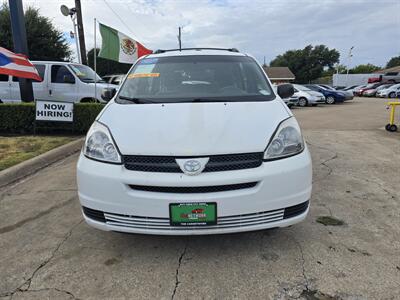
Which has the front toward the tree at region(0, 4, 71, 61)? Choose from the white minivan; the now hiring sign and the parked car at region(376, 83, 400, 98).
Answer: the parked car

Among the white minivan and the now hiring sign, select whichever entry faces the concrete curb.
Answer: the now hiring sign

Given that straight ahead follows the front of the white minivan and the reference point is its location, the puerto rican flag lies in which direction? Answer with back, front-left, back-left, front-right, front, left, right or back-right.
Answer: back-right

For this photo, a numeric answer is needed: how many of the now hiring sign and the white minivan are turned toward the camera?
2

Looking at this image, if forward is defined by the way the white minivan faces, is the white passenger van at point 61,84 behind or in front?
behind

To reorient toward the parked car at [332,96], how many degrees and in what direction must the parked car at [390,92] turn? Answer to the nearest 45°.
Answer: approximately 45° to its left

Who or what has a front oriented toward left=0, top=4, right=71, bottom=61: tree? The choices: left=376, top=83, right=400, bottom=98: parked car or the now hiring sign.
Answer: the parked car

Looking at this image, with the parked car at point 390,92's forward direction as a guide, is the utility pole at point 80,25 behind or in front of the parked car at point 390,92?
in front

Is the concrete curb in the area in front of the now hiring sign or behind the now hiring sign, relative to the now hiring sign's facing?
in front

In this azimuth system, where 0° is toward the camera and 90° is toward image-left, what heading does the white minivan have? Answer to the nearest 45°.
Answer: approximately 0°
